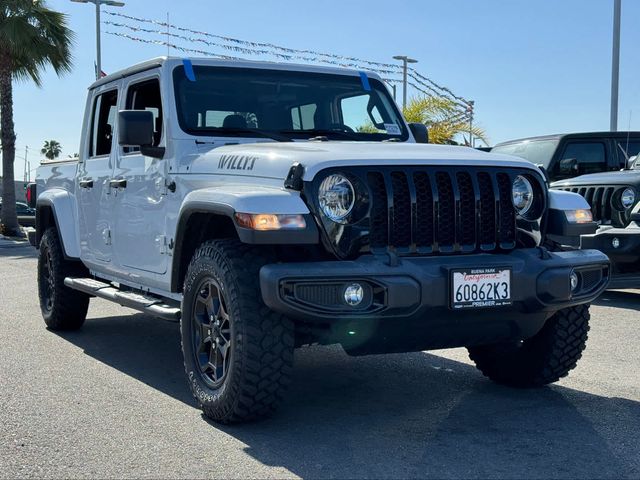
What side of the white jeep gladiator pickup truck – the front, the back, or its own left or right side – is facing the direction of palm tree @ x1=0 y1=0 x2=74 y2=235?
back

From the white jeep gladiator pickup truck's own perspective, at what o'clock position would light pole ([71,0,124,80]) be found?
The light pole is roughly at 7 o'clock from the white jeep gladiator pickup truck.

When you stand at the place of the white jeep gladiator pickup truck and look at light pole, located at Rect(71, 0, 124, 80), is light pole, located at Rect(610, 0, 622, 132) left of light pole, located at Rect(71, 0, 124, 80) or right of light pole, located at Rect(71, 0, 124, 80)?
right

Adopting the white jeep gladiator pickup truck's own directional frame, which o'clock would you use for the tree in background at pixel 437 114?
The tree in background is roughly at 8 o'clock from the white jeep gladiator pickup truck.

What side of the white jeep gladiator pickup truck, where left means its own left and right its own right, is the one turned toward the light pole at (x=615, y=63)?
left
